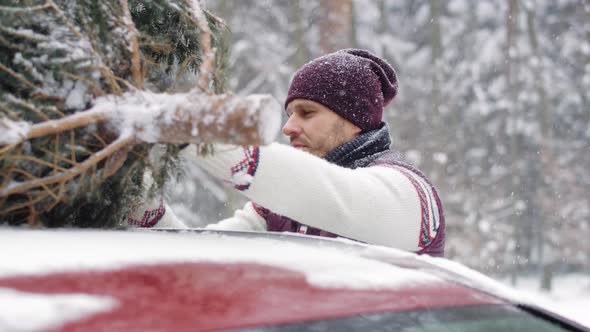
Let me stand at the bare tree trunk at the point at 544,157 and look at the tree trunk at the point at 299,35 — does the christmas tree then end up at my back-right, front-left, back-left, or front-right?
front-left

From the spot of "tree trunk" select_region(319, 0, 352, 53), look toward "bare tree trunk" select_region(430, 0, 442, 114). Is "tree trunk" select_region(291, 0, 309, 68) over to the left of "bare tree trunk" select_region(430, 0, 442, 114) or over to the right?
left

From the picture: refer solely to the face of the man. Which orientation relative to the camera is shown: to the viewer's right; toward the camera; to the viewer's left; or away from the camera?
to the viewer's left

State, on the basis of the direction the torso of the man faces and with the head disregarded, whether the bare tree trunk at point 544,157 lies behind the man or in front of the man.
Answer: behind

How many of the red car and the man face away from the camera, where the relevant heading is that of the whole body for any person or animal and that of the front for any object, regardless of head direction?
0
